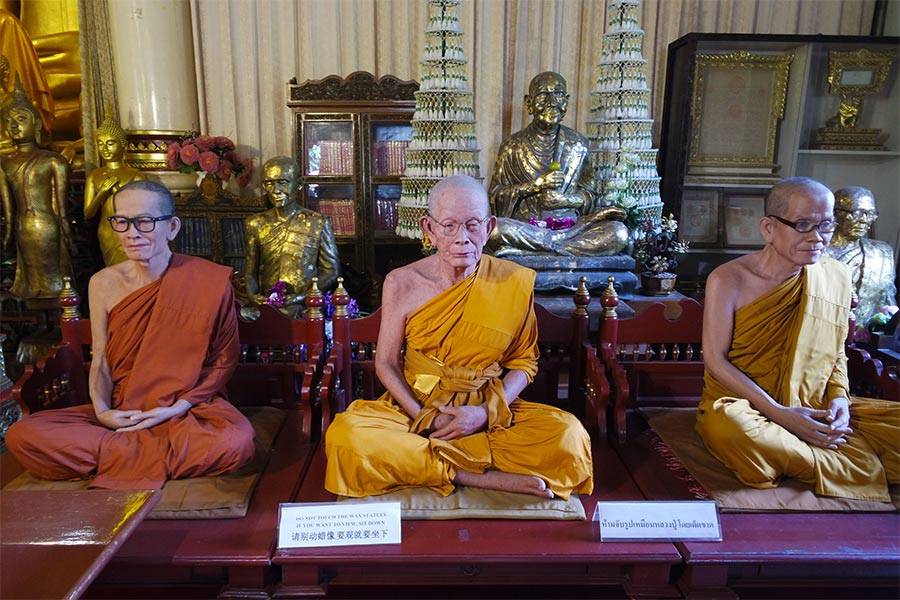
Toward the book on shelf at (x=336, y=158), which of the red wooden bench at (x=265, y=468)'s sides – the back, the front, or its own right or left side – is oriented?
back

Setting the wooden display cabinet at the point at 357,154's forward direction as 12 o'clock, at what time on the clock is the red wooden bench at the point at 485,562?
The red wooden bench is roughly at 12 o'clock from the wooden display cabinet.

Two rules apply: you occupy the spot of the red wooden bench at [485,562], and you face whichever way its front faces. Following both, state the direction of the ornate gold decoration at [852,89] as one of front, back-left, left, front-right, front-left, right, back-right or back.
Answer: back-left

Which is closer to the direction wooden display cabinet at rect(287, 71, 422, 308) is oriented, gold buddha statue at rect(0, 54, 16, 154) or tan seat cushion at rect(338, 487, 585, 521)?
the tan seat cushion

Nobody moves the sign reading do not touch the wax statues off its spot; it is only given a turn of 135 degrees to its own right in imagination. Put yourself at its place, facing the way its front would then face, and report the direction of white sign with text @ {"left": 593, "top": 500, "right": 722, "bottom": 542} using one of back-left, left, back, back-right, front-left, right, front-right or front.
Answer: back-right

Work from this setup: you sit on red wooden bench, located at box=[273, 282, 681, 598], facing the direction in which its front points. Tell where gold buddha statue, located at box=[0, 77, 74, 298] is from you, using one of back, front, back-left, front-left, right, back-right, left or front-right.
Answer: back-right

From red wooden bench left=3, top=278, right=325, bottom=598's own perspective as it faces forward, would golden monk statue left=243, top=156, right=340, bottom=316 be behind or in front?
behind

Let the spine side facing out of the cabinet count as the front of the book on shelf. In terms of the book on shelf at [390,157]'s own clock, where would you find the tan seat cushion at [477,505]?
The tan seat cushion is roughly at 12 o'clock from the book on shelf.
